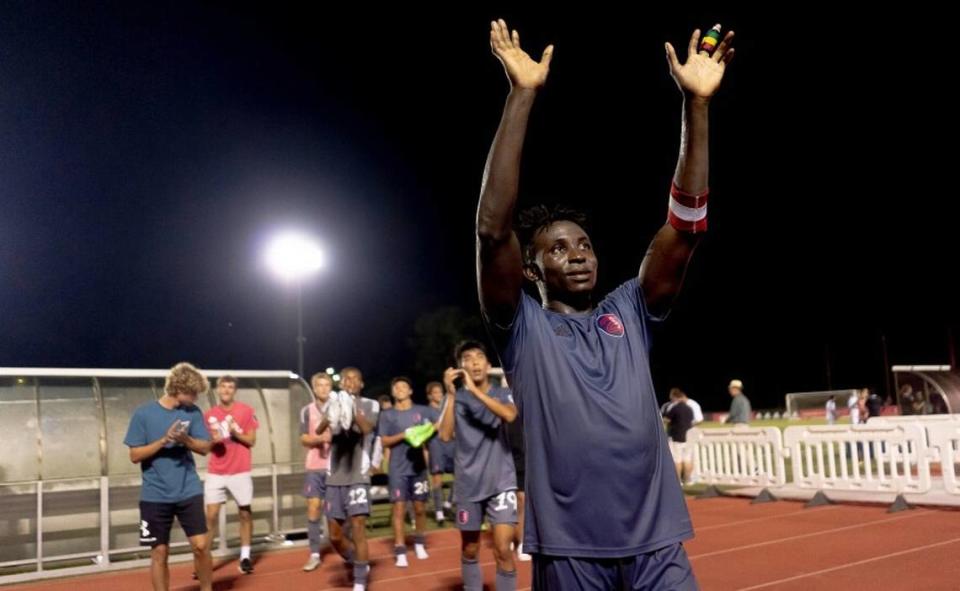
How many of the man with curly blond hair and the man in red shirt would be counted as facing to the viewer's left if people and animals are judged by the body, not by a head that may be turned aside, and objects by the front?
0

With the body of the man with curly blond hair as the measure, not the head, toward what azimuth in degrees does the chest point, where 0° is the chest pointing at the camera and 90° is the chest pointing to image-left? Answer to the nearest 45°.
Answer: approximately 315°

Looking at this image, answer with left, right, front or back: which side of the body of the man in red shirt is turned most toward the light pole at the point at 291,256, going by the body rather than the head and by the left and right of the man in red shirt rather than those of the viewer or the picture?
back

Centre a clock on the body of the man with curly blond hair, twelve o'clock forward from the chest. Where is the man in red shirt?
The man in red shirt is roughly at 8 o'clock from the man with curly blond hair.

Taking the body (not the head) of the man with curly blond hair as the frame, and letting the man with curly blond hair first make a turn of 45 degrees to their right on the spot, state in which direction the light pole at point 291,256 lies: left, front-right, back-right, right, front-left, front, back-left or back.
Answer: back

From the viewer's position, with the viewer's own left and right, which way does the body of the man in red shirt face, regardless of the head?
facing the viewer

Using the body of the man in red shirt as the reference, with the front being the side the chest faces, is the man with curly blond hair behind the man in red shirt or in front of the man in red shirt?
in front
